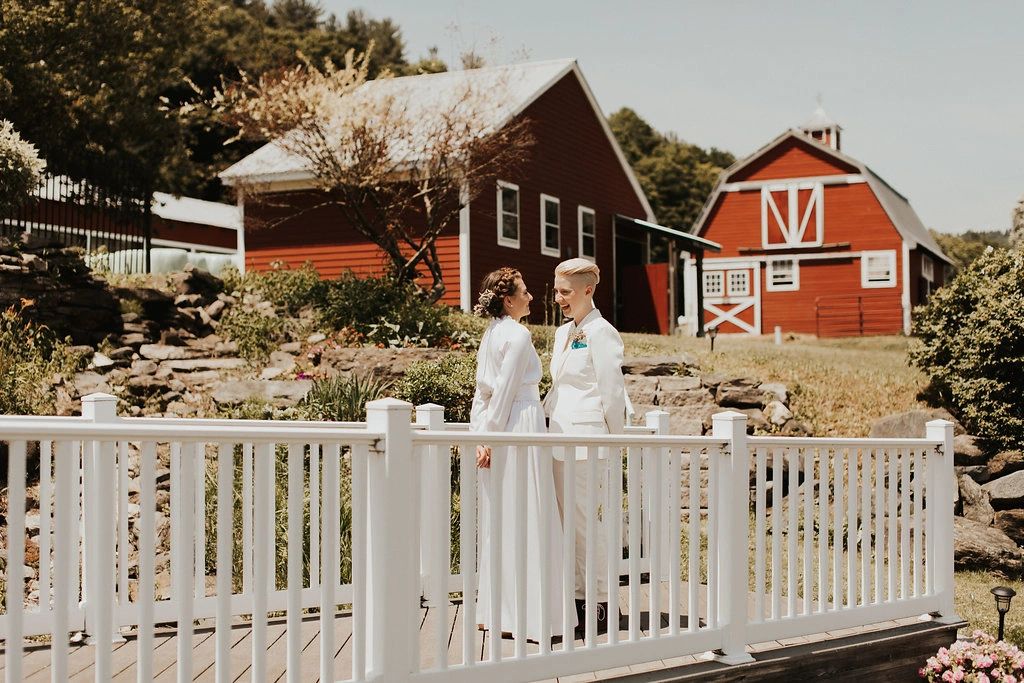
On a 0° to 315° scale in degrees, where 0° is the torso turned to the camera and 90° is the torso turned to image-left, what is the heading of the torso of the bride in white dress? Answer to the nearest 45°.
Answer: approximately 270°

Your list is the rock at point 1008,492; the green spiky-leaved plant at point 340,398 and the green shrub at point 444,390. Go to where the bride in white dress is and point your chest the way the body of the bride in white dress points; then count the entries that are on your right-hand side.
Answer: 0

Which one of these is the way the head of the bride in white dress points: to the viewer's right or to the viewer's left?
to the viewer's right

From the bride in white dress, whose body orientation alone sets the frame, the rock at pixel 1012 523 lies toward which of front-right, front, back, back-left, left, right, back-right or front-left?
front-left

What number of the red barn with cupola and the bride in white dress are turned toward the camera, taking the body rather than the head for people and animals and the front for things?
1

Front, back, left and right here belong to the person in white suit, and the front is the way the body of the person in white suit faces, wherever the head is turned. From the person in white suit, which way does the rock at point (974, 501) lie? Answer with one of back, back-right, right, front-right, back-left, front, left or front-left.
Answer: back

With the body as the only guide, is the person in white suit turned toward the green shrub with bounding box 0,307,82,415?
no

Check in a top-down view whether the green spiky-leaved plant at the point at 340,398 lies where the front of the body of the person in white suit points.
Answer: no

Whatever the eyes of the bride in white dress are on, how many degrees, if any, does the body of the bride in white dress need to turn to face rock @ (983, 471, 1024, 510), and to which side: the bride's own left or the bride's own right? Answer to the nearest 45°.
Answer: approximately 45° to the bride's own left

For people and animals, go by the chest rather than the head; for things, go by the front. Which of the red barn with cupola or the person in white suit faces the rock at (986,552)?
the red barn with cupola

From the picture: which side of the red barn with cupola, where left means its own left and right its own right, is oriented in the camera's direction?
front

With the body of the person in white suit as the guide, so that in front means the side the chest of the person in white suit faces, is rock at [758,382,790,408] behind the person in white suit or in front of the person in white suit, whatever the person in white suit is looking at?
behind

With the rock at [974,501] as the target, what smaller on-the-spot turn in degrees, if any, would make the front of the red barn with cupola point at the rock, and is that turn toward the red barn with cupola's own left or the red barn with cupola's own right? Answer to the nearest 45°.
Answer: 0° — it already faces it

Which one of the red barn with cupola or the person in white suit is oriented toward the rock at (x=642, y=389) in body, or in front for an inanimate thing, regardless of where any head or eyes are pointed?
the red barn with cupola

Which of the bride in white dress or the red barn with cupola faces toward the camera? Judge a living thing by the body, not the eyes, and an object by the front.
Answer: the red barn with cupola

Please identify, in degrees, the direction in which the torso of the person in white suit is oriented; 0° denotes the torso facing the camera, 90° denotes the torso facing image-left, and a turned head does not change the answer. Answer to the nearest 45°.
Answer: approximately 45°
